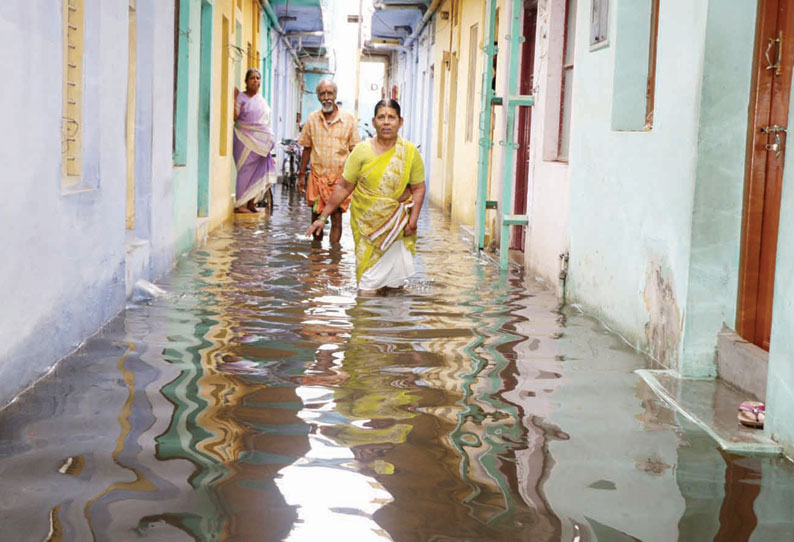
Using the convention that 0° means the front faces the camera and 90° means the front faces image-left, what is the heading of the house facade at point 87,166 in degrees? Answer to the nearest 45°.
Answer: approximately 270°

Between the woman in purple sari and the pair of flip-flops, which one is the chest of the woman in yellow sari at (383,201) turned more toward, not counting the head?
the pair of flip-flops

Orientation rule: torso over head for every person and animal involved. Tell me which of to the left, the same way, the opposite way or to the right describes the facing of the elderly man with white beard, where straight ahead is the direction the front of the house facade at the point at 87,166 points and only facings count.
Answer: to the right

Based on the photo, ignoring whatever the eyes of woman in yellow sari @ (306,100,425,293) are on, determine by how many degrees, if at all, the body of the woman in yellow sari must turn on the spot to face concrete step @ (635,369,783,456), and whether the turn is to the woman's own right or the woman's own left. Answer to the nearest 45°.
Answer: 0° — they already face it

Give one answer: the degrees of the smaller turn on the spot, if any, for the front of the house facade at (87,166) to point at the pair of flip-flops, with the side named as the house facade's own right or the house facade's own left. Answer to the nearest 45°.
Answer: approximately 45° to the house facade's own right

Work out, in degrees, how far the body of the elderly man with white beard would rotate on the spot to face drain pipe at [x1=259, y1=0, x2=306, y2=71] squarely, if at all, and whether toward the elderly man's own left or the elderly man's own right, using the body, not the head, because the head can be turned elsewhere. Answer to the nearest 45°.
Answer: approximately 180°

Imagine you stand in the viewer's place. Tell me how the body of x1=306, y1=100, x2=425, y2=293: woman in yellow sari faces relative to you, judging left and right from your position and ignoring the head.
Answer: facing the viewer

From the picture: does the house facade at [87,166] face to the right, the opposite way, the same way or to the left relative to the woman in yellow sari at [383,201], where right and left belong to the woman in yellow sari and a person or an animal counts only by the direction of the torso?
to the left

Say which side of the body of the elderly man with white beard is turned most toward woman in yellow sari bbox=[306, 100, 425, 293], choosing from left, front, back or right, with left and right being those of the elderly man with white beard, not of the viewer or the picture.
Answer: front

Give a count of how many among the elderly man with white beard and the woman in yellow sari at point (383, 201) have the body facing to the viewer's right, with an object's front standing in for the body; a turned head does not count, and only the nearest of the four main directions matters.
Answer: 0

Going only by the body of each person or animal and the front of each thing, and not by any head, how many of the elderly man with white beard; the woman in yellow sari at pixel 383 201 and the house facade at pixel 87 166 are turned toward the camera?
2

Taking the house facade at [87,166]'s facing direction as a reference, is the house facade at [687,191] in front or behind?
in front

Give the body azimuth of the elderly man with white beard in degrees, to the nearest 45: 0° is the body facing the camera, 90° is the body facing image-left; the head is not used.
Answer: approximately 0°

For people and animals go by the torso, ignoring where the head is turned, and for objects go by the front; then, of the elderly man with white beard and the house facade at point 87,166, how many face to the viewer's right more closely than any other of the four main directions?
1
